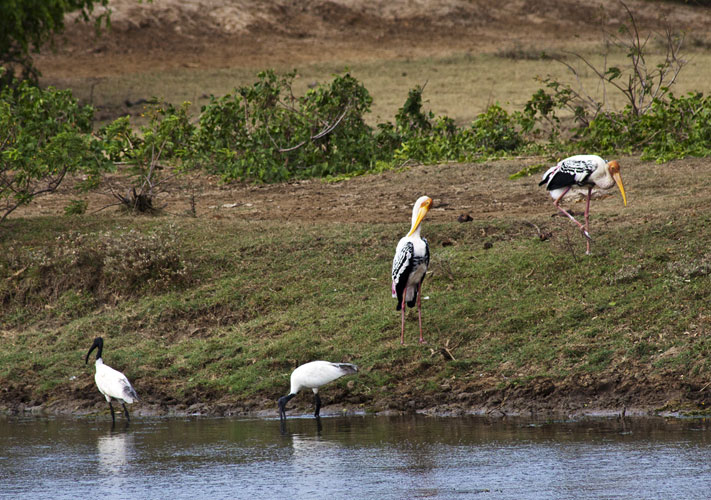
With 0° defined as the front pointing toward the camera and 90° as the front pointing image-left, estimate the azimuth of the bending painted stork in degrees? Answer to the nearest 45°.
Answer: approximately 270°

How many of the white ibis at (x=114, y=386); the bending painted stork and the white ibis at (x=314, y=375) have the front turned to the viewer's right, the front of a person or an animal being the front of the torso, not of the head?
1

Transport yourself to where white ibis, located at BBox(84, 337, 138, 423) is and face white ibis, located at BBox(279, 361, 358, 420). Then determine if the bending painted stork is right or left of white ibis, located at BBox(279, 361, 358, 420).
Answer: left

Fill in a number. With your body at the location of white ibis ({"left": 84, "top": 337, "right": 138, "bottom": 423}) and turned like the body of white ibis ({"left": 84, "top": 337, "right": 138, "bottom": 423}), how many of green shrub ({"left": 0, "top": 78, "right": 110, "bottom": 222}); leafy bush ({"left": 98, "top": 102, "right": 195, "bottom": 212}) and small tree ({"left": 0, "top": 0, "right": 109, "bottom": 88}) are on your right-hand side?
3

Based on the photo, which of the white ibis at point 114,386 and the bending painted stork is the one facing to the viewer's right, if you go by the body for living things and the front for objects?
the bending painted stork

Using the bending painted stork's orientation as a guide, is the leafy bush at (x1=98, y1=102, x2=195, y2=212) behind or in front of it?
behind

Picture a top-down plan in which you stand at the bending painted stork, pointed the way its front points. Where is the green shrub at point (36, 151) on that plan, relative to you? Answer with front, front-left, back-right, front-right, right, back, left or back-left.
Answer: back

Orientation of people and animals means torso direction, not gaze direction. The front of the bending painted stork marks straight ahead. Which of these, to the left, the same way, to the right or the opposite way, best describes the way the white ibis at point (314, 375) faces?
the opposite way

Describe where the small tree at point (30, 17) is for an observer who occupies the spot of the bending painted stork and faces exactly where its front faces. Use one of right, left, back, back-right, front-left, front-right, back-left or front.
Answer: back-left

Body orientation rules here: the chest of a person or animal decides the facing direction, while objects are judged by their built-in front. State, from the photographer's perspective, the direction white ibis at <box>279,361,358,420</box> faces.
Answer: facing to the left of the viewer

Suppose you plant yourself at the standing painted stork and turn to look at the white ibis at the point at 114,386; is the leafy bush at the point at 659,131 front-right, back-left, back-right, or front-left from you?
back-right

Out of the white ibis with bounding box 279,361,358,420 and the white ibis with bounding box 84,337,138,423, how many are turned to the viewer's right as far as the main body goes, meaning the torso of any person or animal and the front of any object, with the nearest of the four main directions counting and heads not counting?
0

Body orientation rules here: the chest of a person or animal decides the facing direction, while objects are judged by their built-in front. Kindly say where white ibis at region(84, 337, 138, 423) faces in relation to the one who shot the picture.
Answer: facing to the left of the viewer

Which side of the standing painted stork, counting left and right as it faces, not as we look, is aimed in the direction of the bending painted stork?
left
